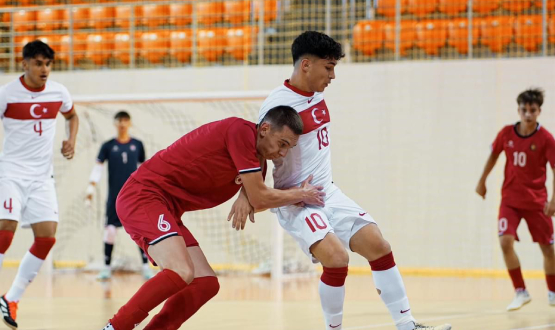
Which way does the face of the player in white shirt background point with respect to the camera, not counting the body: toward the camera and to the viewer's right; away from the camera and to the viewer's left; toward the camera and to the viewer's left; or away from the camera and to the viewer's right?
toward the camera and to the viewer's right

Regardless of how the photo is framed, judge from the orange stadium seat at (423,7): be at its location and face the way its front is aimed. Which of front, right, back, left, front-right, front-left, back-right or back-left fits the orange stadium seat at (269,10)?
right

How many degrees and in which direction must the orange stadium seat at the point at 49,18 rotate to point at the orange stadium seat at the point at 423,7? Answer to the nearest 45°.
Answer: approximately 45° to its left

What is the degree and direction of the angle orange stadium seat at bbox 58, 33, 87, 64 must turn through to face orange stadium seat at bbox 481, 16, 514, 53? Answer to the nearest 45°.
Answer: approximately 45° to its left

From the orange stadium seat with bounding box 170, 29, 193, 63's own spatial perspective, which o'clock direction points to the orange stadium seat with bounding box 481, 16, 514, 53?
the orange stadium seat with bounding box 481, 16, 514, 53 is roughly at 10 o'clock from the orange stadium seat with bounding box 170, 29, 193, 63.

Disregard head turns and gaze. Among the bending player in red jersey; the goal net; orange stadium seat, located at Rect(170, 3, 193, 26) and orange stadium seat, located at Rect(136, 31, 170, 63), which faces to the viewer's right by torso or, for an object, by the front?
the bending player in red jersey

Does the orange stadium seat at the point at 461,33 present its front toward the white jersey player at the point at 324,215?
yes

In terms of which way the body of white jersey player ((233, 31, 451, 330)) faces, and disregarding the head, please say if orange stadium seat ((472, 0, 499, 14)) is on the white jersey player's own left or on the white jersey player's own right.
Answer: on the white jersey player's own left
